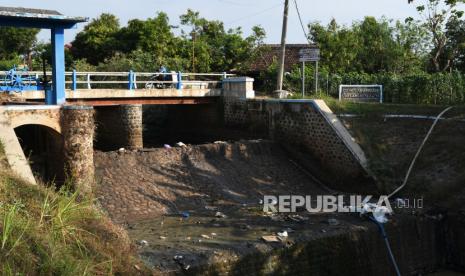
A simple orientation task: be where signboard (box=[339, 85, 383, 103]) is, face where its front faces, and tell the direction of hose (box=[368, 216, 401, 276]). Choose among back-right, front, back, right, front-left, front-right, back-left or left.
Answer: front

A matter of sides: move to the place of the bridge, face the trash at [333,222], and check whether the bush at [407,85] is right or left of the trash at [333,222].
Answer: left

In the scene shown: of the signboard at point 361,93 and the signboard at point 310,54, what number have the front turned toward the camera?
2

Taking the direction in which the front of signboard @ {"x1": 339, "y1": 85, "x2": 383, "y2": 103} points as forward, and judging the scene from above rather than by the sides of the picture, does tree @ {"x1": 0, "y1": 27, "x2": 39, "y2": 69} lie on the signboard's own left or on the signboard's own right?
on the signboard's own right

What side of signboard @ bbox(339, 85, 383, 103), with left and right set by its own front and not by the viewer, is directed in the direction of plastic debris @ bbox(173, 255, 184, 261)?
front

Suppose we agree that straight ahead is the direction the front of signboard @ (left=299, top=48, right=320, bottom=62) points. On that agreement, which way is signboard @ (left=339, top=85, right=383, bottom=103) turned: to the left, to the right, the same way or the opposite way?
the same way

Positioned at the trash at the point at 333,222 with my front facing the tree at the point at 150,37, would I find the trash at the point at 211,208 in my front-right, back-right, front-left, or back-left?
front-left

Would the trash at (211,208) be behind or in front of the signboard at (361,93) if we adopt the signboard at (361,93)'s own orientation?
in front

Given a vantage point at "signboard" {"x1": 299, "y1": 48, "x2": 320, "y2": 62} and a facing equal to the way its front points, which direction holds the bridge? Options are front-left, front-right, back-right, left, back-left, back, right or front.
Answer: right

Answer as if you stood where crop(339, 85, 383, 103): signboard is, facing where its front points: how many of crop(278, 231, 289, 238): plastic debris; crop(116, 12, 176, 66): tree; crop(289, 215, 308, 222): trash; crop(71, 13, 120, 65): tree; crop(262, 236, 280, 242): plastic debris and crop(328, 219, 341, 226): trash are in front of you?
4

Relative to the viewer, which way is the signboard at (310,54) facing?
toward the camera

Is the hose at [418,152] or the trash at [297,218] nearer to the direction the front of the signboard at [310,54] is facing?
the trash

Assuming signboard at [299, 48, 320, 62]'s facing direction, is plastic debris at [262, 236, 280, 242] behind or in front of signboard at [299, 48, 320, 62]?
in front

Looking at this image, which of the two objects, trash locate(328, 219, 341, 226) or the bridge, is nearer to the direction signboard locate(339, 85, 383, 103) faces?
the trash

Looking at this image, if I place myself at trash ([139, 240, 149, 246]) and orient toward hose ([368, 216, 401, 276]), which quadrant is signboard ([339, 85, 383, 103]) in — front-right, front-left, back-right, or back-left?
front-left

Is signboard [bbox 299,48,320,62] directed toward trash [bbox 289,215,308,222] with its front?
yes

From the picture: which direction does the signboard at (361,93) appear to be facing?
toward the camera

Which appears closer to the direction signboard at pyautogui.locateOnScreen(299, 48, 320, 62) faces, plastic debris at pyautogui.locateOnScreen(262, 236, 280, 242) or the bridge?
the plastic debris
